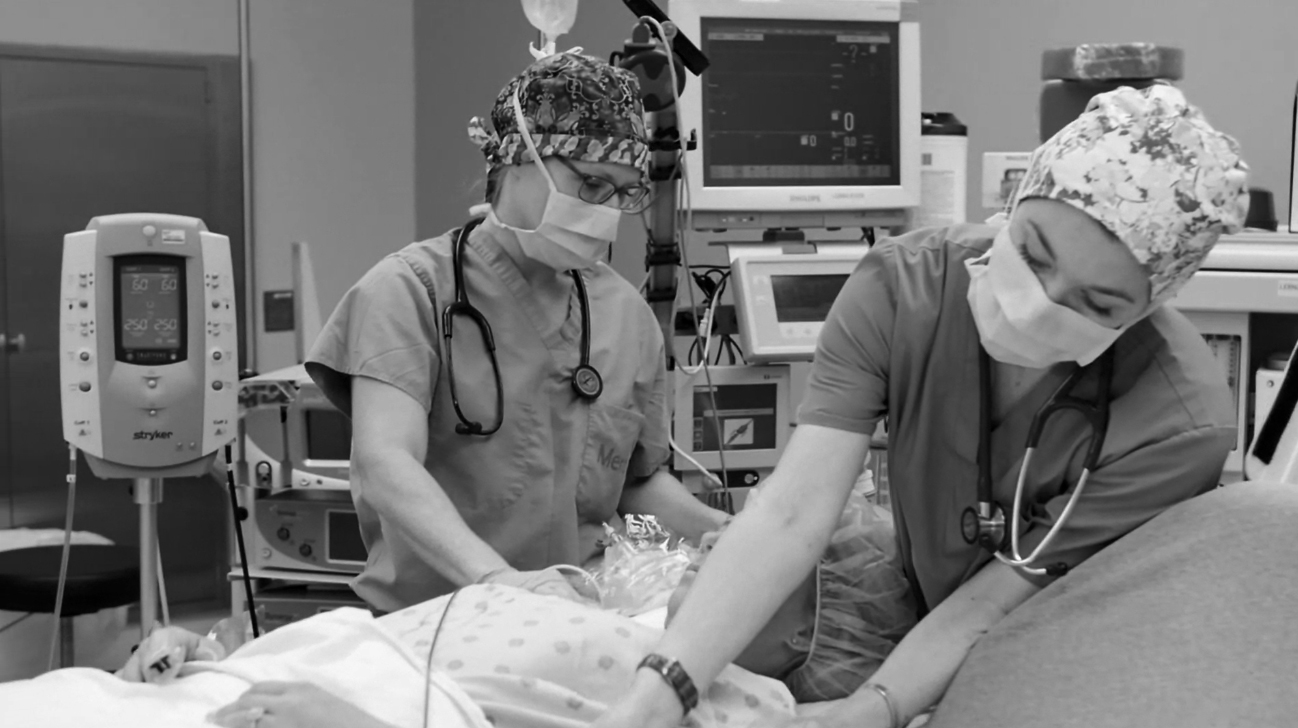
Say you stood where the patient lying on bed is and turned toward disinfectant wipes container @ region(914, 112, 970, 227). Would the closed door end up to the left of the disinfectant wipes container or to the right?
left

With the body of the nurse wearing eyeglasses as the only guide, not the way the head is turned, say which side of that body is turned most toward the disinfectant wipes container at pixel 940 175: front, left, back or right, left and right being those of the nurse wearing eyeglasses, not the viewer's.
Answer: left

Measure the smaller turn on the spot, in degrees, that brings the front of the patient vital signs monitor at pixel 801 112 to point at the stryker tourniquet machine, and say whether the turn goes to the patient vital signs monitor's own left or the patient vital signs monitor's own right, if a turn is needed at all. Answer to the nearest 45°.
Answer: approximately 90° to the patient vital signs monitor's own right

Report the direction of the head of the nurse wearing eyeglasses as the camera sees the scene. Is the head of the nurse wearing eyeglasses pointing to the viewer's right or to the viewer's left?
to the viewer's right

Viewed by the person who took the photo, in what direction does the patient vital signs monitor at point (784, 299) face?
facing the viewer

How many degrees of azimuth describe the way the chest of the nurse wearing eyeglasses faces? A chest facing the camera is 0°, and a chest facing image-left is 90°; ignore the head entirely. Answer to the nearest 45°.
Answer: approximately 315°

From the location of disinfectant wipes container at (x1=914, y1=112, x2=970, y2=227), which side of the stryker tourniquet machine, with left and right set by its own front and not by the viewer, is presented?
left

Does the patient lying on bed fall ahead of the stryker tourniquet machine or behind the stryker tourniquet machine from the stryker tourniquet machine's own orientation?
ahead

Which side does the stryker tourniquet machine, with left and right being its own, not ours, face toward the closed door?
back

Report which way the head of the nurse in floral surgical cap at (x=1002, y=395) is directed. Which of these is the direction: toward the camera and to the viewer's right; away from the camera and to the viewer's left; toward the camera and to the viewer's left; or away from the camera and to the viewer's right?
toward the camera and to the viewer's left

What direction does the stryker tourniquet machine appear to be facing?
toward the camera

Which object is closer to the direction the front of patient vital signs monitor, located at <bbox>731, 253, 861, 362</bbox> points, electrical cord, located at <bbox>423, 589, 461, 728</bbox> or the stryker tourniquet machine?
the electrical cord

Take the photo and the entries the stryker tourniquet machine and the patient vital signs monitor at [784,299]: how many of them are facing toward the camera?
2
